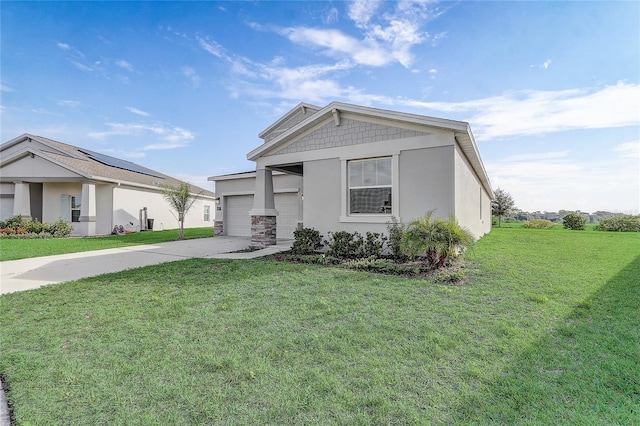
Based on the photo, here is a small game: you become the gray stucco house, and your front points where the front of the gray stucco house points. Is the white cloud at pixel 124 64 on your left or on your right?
on your right

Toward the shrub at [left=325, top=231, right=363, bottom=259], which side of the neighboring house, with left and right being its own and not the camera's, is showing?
left

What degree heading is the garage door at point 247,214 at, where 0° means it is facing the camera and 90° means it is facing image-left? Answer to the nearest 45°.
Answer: approximately 45°

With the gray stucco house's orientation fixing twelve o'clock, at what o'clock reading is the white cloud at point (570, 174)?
The white cloud is roughly at 6 o'clock from the gray stucco house.

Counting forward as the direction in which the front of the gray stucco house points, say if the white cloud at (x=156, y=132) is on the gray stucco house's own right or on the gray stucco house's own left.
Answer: on the gray stucco house's own right

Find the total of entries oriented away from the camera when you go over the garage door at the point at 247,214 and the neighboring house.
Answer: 0

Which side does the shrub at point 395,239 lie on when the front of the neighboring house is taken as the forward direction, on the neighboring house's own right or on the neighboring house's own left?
on the neighboring house's own left
